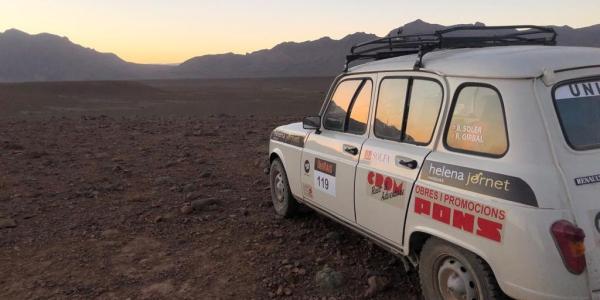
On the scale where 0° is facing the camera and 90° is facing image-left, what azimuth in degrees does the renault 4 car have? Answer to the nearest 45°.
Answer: approximately 135°
